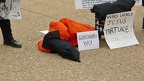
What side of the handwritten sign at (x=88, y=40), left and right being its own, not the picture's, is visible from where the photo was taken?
front

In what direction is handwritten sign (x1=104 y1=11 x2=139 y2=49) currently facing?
toward the camera

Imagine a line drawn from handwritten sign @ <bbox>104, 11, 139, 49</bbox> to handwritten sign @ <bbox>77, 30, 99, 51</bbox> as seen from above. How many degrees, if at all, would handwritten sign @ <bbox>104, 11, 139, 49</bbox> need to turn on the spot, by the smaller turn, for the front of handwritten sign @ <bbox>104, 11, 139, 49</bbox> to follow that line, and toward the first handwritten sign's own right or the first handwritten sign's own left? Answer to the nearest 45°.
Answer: approximately 45° to the first handwritten sign's own right

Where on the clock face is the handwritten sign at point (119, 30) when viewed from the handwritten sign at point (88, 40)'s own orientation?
the handwritten sign at point (119, 30) is roughly at 8 o'clock from the handwritten sign at point (88, 40).

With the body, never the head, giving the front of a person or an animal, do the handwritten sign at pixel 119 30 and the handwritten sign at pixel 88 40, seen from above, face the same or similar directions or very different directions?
same or similar directions

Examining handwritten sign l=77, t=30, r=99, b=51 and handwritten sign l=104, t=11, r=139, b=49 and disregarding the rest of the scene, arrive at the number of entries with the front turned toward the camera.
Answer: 2
